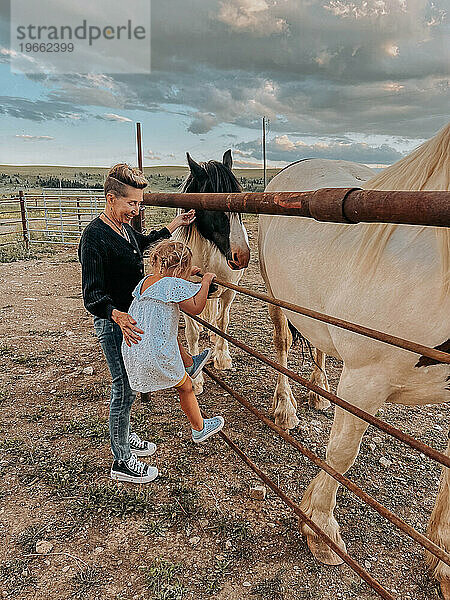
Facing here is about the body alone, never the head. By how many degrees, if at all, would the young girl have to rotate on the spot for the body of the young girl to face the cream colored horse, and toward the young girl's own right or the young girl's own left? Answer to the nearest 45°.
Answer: approximately 90° to the young girl's own right

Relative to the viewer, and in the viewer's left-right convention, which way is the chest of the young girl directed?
facing away from the viewer and to the right of the viewer

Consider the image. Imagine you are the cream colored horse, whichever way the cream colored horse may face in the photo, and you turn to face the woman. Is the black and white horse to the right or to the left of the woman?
right

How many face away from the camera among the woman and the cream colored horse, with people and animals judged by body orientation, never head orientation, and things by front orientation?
0

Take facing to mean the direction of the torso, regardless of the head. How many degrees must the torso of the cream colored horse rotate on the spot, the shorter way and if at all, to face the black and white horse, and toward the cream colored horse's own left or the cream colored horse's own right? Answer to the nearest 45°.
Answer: approximately 180°

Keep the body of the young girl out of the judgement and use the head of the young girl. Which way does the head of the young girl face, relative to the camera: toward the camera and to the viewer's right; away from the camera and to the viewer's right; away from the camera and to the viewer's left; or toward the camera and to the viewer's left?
away from the camera and to the viewer's right

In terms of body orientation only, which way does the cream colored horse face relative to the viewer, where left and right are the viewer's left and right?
facing the viewer and to the right of the viewer

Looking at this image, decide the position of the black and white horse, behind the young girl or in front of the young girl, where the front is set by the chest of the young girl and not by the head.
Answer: in front

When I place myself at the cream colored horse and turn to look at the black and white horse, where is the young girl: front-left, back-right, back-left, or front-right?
front-left

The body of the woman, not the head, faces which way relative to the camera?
to the viewer's right

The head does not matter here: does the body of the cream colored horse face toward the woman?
no
